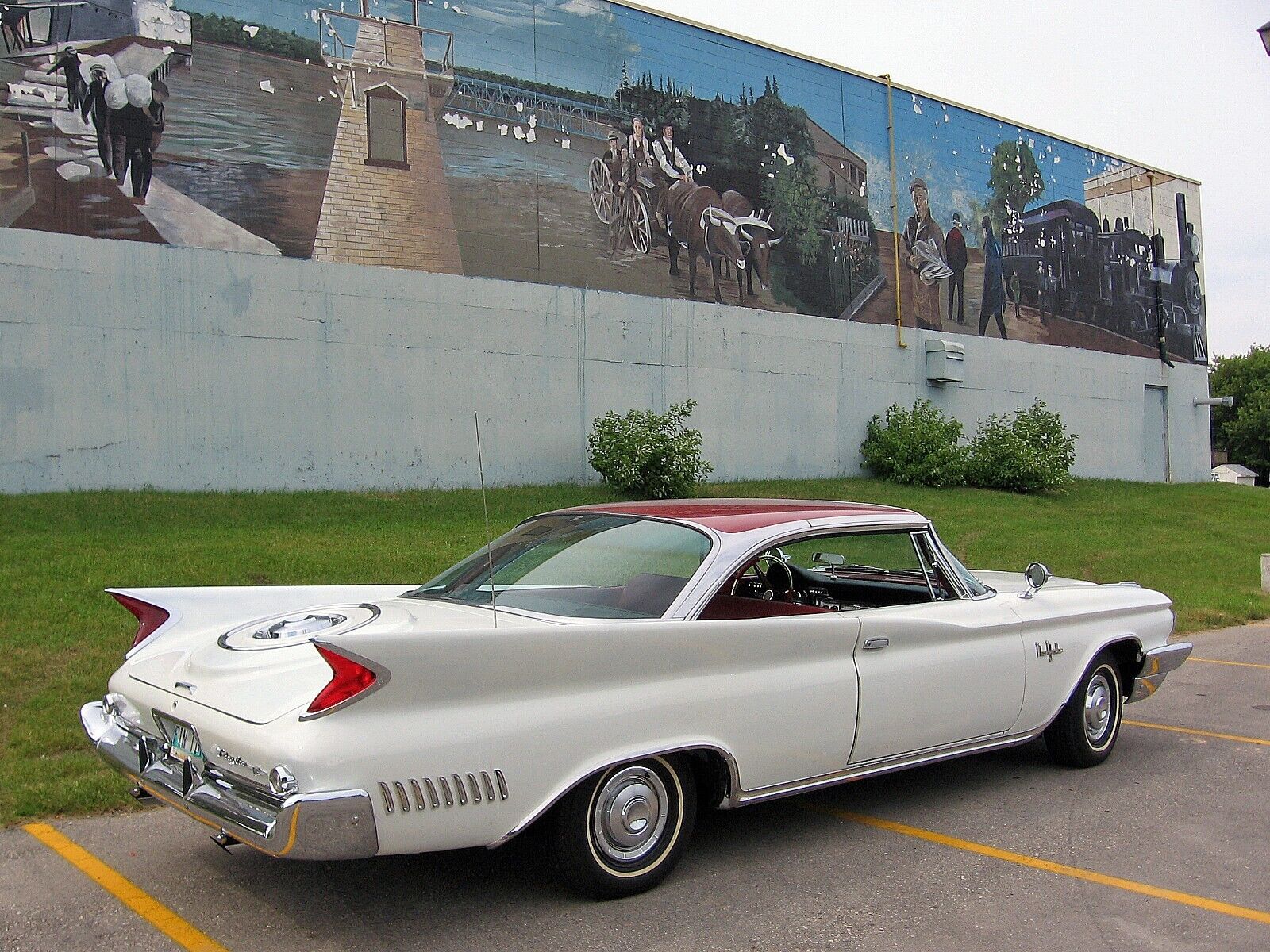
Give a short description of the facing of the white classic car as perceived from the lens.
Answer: facing away from the viewer and to the right of the viewer

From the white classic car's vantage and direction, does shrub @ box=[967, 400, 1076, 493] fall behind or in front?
in front

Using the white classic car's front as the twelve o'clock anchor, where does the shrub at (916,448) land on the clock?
The shrub is roughly at 11 o'clock from the white classic car.
